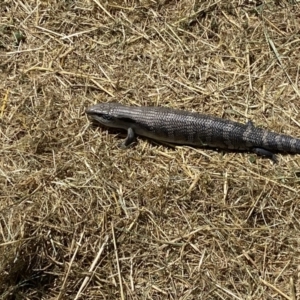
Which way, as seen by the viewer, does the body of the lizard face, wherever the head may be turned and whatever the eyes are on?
to the viewer's left
